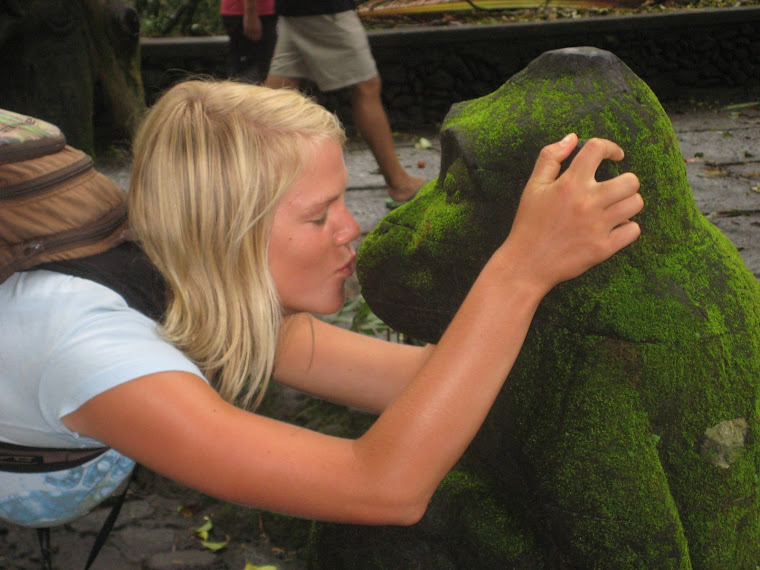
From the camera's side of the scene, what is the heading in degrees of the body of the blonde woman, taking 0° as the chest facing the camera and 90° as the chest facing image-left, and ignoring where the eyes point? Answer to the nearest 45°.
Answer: approximately 270°

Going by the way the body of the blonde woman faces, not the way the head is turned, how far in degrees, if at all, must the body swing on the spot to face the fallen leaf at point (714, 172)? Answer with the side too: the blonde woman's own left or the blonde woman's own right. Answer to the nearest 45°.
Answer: approximately 45° to the blonde woman's own left

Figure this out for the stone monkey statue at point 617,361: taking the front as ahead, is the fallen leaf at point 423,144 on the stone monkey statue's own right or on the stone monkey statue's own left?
on the stone monkey statue's own right

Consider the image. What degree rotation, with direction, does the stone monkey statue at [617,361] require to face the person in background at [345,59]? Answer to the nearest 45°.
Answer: approximately 45° to its right

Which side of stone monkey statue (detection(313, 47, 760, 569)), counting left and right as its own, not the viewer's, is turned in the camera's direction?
left

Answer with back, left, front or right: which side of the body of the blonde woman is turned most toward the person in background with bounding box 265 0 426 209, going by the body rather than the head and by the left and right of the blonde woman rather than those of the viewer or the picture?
left

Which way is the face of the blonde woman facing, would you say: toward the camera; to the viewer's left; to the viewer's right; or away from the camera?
to the viewer's right

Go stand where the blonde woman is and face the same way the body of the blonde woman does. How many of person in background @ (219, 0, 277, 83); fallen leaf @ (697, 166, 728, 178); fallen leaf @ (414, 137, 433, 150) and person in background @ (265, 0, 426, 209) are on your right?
0

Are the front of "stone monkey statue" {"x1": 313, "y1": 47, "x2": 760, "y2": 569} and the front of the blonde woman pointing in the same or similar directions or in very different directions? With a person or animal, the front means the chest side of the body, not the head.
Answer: very different directions

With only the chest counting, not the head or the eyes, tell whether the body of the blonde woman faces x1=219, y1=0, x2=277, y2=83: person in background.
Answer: no

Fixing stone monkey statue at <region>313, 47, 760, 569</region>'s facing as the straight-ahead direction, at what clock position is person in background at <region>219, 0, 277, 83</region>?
The person in background is roughly at 2 o'clock from the stone monkey statue.
